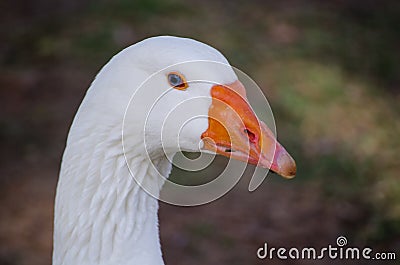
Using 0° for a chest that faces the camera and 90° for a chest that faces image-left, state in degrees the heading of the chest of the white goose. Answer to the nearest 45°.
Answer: approximately 270°
